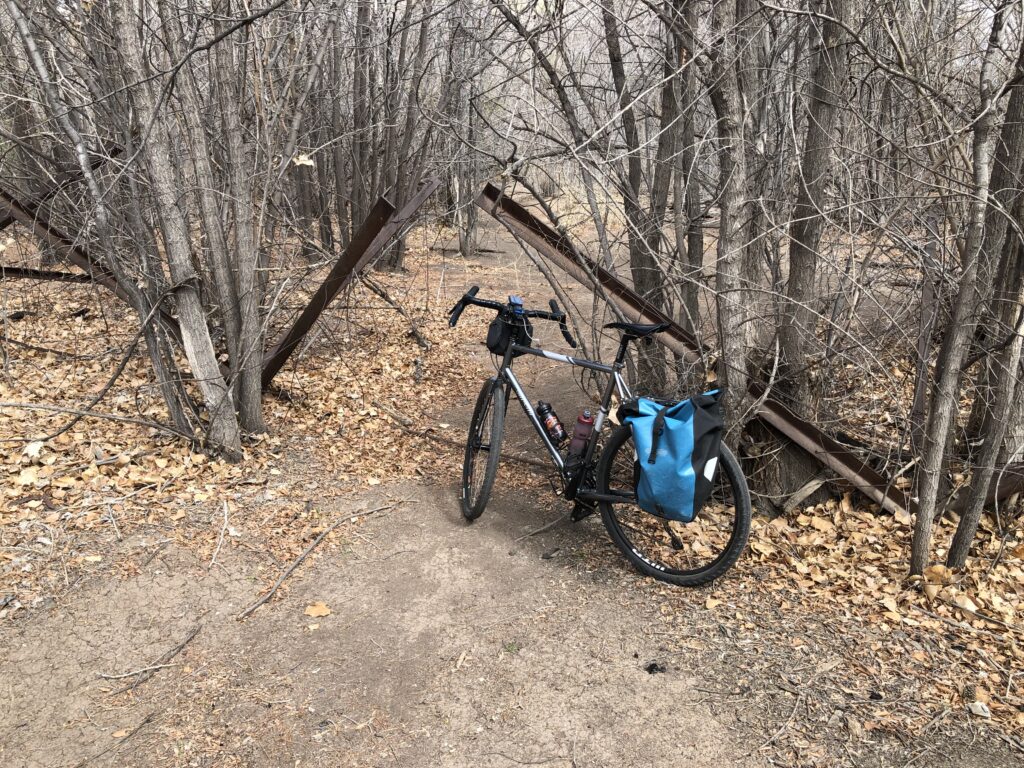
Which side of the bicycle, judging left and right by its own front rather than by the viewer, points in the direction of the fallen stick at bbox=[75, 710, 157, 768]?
left

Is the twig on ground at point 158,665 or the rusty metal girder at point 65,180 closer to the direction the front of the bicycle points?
the rusty metal girder

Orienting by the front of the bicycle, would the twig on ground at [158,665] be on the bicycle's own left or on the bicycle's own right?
on the bicycle's own left

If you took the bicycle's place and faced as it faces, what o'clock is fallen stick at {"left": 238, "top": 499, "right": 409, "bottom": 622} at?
The fallen stick is roughly at 10 o'clock from the bicycle.

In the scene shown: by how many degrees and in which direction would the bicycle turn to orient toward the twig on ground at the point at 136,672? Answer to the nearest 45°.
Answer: approximately 90° to its left

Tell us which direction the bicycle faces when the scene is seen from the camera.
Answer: facing away from the viewer and to the left of the viewer

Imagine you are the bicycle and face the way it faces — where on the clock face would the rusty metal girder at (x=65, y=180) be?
The rusty metal girder is roughly at 11 o'clock from the bicycle.

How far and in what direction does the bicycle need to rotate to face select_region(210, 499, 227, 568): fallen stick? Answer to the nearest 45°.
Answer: approximately 45° to its left

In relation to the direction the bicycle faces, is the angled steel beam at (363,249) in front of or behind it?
in front
